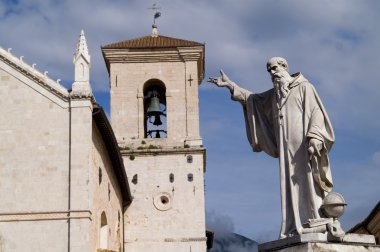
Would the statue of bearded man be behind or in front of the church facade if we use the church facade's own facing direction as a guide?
in front

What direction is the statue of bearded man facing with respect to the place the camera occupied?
facing the viewer and to the left of the viewer

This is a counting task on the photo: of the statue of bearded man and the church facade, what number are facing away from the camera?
0

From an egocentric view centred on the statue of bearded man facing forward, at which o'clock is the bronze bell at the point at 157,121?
The bronze bell is roughly at 4 o'clock from the statue of bearded man.

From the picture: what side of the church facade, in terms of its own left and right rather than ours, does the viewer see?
front
